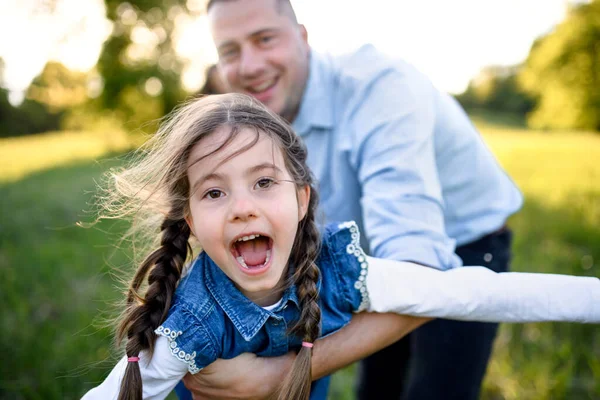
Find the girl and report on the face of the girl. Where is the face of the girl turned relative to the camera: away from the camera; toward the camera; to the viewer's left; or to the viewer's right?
toward the camera

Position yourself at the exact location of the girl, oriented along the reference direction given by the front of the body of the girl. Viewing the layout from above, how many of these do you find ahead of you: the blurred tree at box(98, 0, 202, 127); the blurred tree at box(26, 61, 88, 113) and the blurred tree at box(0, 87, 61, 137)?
0

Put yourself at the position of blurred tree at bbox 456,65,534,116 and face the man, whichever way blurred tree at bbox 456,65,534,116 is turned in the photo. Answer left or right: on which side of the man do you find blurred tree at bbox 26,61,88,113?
right

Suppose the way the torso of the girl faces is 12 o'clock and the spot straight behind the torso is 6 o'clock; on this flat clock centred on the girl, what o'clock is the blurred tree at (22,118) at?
The blurred tree is roughly at 5 o'clock from the girl.

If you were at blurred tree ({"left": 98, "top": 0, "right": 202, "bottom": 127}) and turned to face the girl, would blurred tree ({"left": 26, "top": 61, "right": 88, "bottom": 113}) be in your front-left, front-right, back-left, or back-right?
back-right

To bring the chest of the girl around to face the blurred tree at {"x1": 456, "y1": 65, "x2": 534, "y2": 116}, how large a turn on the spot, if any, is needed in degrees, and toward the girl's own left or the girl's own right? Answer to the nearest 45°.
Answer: approximately 180°

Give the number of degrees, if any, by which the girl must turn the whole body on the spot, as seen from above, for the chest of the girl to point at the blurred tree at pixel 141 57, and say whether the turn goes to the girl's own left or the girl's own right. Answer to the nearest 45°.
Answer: approximately 180°

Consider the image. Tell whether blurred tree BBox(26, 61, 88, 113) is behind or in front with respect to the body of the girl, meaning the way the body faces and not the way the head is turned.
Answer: behind

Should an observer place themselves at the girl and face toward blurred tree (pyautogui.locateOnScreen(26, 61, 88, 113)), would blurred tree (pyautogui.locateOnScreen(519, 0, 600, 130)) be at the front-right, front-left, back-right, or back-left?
front-right

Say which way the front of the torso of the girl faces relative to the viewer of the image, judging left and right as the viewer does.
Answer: facing the viewer
